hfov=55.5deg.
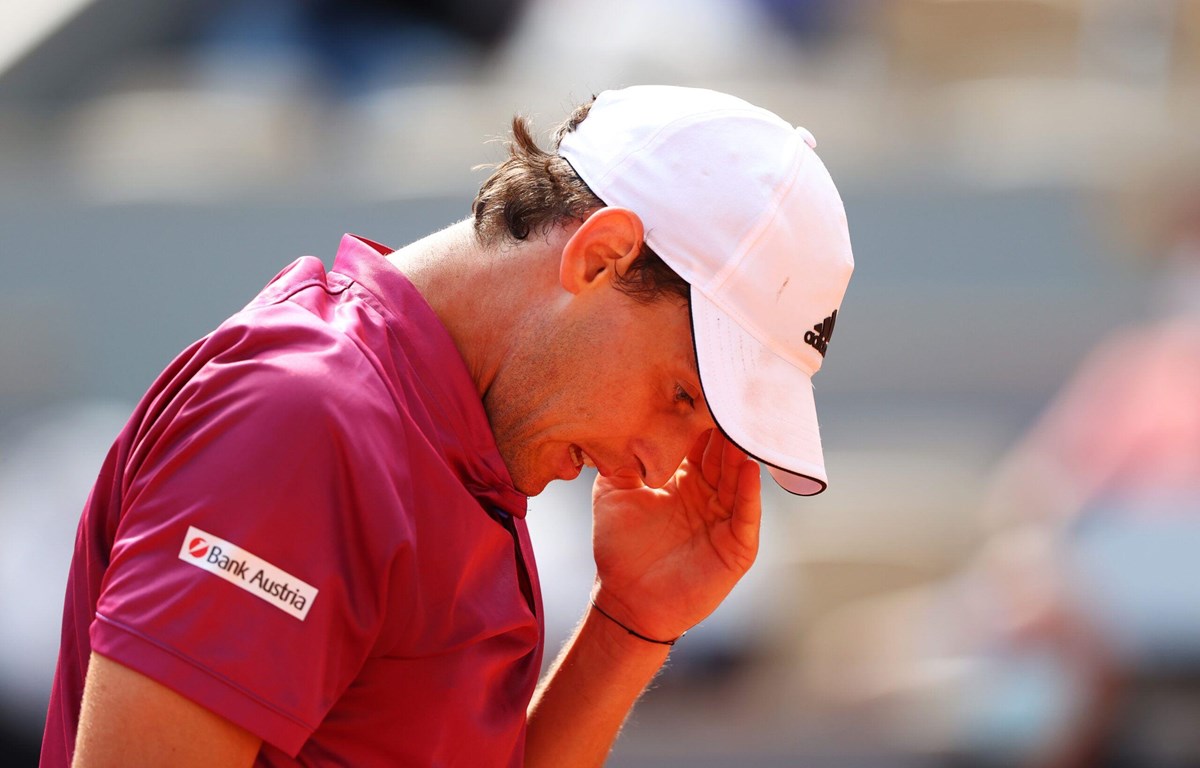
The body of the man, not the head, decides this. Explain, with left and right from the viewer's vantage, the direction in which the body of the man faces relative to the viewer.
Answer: facing to the right of the viewer

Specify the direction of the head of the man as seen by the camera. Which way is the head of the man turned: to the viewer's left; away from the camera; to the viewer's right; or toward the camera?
to the viewer's right

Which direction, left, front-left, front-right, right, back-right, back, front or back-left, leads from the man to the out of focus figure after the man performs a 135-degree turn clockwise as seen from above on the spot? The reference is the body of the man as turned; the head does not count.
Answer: back
